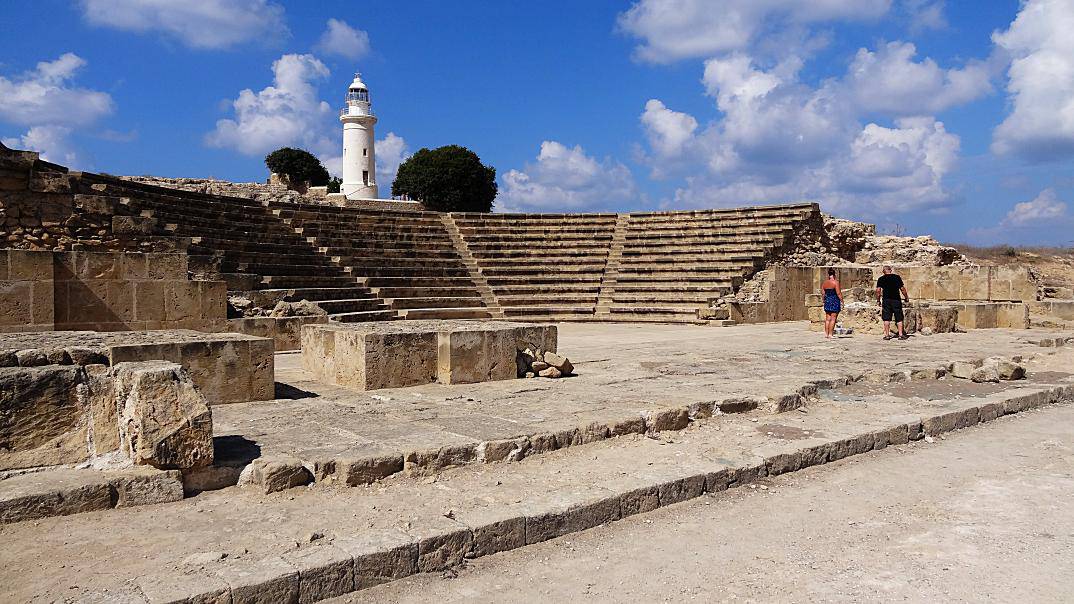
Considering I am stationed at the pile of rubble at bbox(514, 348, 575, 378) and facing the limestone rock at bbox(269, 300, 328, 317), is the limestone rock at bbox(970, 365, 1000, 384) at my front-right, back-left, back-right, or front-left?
back-right

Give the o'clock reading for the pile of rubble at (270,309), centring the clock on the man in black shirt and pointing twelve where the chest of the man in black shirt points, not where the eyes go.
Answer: The pile of rubble is roughly at 8 o'clock from the man in black shirt.

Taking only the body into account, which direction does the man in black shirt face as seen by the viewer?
away from the camera
